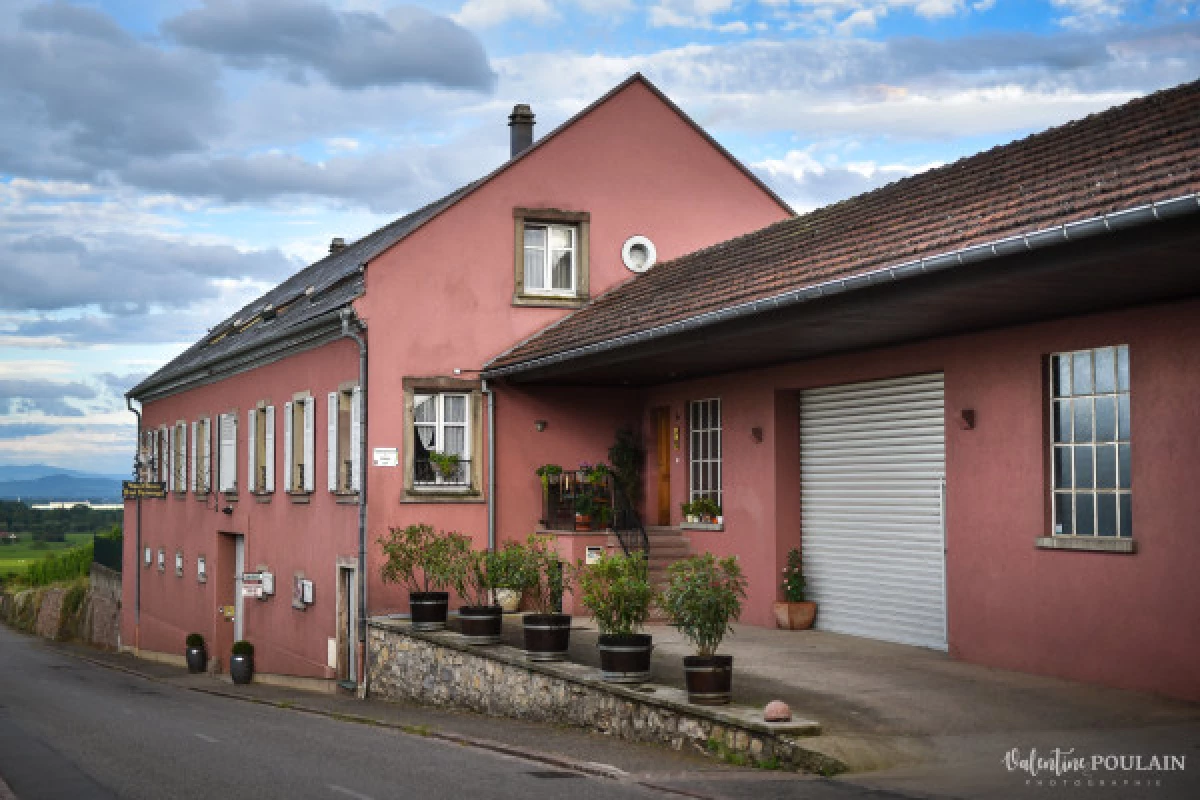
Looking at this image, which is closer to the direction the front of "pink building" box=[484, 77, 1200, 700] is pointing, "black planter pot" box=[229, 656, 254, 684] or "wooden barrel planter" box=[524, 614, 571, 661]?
the wooden barrel planter

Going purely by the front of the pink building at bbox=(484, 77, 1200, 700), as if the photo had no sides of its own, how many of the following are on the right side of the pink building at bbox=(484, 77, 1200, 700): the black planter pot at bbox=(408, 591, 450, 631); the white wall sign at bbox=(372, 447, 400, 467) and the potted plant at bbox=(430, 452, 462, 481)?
3

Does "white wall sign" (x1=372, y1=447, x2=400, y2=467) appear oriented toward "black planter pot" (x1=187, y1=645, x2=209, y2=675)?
no

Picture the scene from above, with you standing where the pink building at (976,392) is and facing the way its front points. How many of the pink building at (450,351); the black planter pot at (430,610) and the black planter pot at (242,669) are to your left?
0

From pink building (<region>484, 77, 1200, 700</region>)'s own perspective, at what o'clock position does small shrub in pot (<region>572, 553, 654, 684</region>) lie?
The small shrub in pot is roughly at 1 o'clock from the pink building.

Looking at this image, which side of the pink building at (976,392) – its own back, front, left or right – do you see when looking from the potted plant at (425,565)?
right

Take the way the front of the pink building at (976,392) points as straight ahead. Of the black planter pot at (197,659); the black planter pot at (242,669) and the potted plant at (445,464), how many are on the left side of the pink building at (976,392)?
0

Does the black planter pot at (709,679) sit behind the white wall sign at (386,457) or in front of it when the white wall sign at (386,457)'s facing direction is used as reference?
in front

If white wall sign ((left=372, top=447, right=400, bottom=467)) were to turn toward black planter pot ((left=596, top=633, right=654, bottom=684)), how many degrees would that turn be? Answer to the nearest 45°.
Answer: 0° — it already faces it

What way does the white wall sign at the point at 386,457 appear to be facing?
toward the camera

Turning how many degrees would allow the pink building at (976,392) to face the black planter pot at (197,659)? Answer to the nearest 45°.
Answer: approximately 90° to its right

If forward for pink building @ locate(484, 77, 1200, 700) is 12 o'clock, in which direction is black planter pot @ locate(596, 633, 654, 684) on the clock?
The black planter pot is roughly at 1 o'clock from the pink building.

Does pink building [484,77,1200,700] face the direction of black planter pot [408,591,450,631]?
no

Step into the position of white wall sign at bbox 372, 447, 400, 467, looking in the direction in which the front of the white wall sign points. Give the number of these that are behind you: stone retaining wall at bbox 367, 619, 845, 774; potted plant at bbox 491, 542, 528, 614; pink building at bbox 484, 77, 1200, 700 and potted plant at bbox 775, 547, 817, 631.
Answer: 0

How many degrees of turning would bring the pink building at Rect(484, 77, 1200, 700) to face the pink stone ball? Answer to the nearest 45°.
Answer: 0° — it already faces it

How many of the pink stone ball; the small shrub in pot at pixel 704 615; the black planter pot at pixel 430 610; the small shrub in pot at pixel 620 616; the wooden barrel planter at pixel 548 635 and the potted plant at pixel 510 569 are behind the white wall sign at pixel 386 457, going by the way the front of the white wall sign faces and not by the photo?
0
